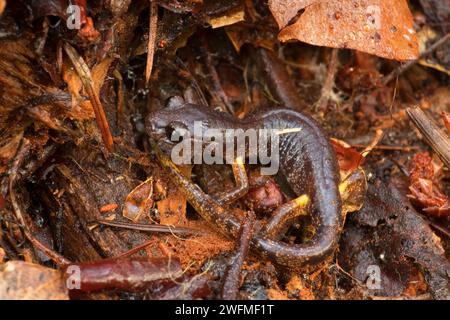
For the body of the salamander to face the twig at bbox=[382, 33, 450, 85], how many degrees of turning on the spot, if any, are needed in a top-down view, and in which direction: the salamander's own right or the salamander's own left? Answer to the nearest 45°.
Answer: approximately 135° to the salamander's own right

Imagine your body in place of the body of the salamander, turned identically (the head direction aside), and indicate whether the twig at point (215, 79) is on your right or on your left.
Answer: on your right

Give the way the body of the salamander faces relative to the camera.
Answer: to the viewer's left

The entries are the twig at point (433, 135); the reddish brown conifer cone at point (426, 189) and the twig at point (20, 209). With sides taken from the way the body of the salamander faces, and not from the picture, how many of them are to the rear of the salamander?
2

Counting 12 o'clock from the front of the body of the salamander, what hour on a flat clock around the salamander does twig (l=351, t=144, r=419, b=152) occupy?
The twig is roughly at 5 o'clock from the salamander.

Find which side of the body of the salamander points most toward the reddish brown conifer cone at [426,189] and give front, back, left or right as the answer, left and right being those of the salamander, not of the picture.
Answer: back

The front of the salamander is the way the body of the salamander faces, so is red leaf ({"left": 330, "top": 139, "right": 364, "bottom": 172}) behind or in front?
behind

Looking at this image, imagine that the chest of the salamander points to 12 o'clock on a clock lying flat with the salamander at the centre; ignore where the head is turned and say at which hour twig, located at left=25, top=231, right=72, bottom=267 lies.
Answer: The twig is roughly at 11 o'clock from the salamander.
